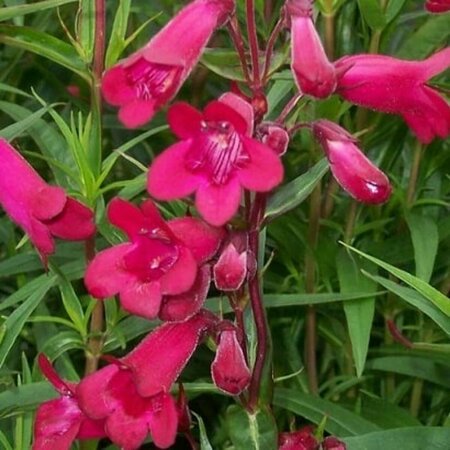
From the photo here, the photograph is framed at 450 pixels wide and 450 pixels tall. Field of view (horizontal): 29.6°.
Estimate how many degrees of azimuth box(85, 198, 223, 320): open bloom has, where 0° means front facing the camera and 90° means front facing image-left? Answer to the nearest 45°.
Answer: approximately 0°
